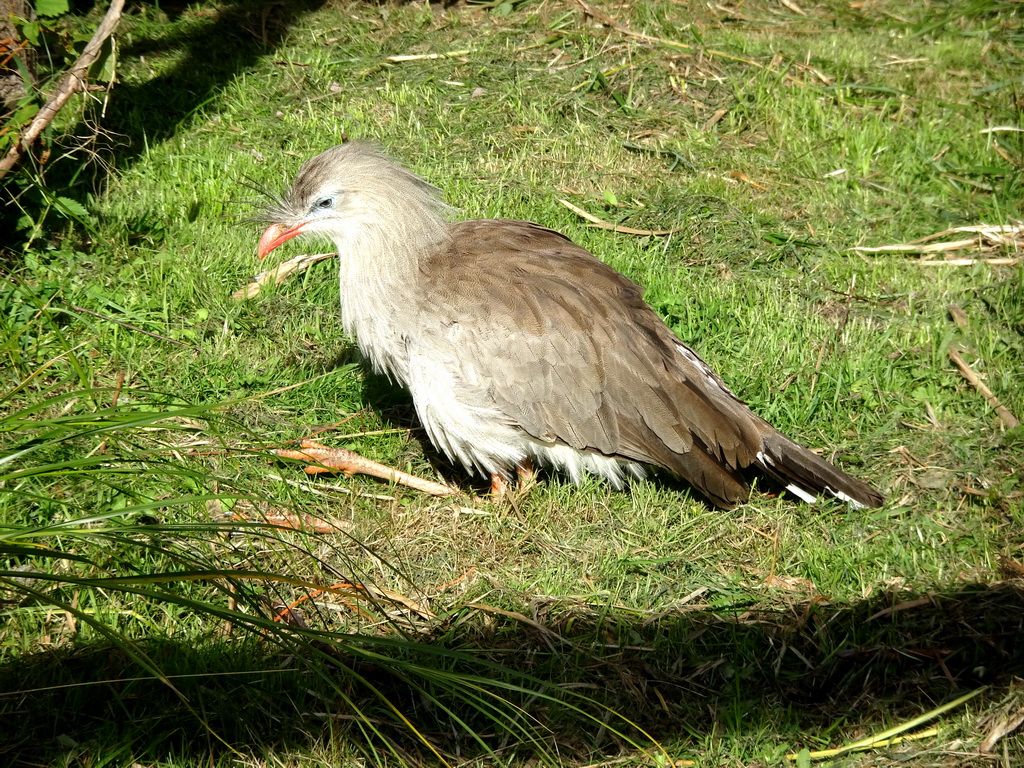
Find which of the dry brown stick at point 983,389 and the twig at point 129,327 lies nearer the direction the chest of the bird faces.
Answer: the twig

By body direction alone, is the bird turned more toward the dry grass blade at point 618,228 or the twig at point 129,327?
the twig

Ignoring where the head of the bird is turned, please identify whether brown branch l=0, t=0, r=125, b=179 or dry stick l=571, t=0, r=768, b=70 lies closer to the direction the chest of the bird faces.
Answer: the brown branch

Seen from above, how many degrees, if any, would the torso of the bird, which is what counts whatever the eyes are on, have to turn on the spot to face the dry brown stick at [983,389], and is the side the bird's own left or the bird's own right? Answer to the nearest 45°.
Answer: approximately 180°

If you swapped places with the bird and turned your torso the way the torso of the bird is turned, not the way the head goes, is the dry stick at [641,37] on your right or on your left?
on your right

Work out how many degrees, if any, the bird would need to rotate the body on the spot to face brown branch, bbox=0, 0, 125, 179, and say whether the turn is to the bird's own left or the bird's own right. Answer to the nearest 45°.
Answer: approximately 45° to the bird's own right

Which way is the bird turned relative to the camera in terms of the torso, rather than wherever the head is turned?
to the viewer's left

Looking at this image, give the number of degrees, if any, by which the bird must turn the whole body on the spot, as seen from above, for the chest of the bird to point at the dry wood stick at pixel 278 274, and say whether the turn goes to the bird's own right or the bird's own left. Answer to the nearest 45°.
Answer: approximately 45° to the bird's own right
